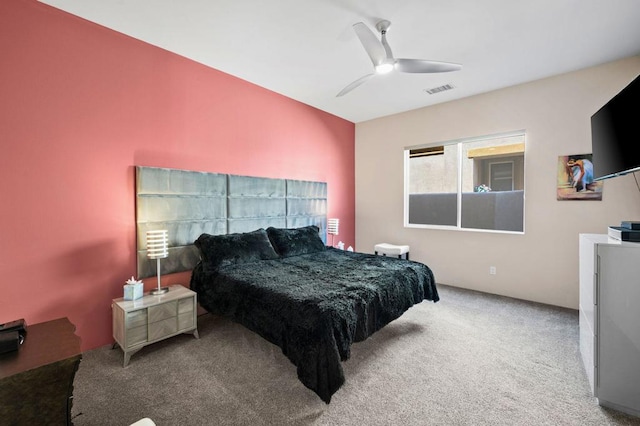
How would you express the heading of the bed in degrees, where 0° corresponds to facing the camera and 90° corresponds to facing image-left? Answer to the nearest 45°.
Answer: approximately 315°

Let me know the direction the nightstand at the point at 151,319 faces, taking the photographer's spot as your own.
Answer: facing the viewer and to the right of the viewer

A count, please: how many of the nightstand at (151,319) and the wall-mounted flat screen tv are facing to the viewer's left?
1

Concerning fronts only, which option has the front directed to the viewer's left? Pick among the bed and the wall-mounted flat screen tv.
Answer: the wall-mounted flat screen tv

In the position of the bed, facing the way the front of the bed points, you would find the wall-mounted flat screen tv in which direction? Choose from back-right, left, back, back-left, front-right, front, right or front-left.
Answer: front-left

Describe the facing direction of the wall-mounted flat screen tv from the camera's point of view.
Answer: facing to the left of the viewer

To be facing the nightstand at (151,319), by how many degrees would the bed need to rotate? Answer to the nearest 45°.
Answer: approximately 135° to its right

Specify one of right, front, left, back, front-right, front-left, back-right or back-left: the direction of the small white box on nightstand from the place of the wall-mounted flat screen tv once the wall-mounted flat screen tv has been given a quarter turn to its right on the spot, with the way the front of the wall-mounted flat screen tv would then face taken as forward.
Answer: back-left

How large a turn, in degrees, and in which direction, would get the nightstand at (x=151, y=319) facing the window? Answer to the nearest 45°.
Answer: approximately 45° to its left

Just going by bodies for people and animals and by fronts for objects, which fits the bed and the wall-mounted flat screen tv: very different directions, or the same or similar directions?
very different directions

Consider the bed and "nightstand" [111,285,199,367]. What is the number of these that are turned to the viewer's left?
0
